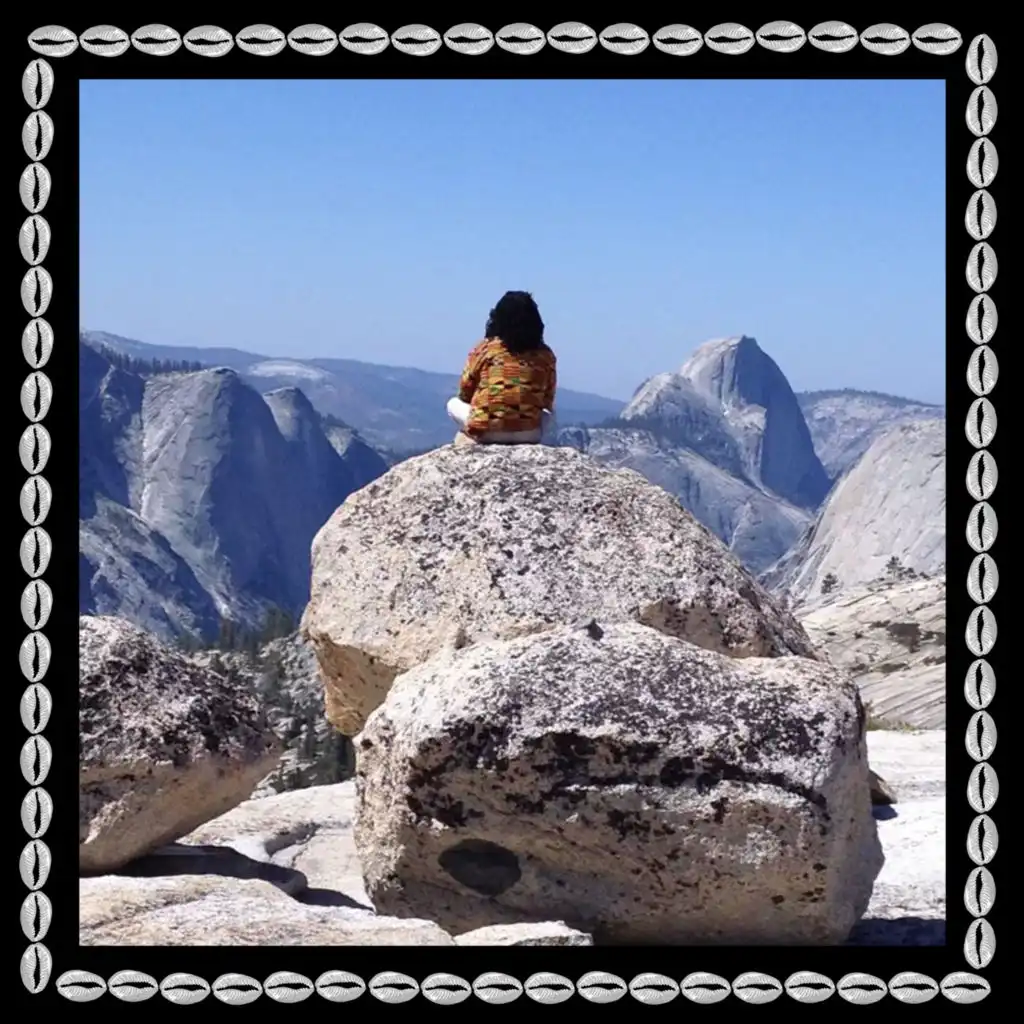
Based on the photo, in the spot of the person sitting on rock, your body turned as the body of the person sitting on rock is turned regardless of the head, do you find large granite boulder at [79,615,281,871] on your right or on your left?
on your left

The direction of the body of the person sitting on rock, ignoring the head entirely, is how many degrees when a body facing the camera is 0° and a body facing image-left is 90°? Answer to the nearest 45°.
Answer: approximately 180°

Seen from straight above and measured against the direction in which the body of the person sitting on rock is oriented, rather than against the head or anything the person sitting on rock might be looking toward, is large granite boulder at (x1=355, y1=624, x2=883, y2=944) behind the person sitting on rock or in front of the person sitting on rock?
behind
